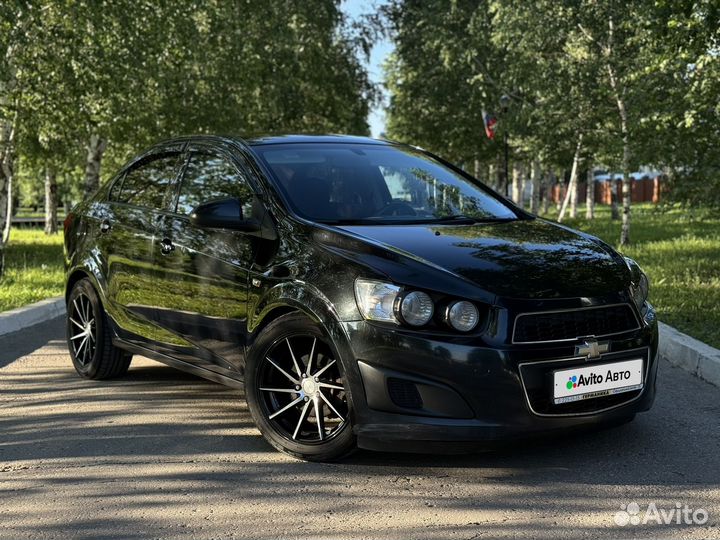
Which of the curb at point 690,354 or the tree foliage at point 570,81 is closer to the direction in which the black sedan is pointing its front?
the curb

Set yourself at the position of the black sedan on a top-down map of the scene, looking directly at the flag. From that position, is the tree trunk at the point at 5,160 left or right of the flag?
left

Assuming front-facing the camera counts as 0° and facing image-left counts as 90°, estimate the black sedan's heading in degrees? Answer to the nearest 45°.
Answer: approximately 315°

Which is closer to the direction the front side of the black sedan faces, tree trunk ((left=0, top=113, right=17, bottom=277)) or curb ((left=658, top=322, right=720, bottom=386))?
the curb

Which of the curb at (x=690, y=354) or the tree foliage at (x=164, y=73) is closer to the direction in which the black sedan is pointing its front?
the curb

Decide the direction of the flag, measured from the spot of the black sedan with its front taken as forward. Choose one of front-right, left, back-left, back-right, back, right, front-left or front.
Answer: back-left

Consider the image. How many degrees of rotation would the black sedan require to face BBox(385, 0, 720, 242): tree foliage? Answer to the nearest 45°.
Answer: approximately 135° to its left

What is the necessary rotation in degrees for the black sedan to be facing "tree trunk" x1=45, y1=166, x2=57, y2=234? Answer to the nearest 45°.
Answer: approximately 180°

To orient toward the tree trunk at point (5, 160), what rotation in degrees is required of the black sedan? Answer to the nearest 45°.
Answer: approximately 180°

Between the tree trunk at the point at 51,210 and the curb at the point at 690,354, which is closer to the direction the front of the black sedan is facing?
the curb

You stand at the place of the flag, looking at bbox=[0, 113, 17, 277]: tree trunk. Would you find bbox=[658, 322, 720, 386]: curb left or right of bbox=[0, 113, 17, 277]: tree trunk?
left
